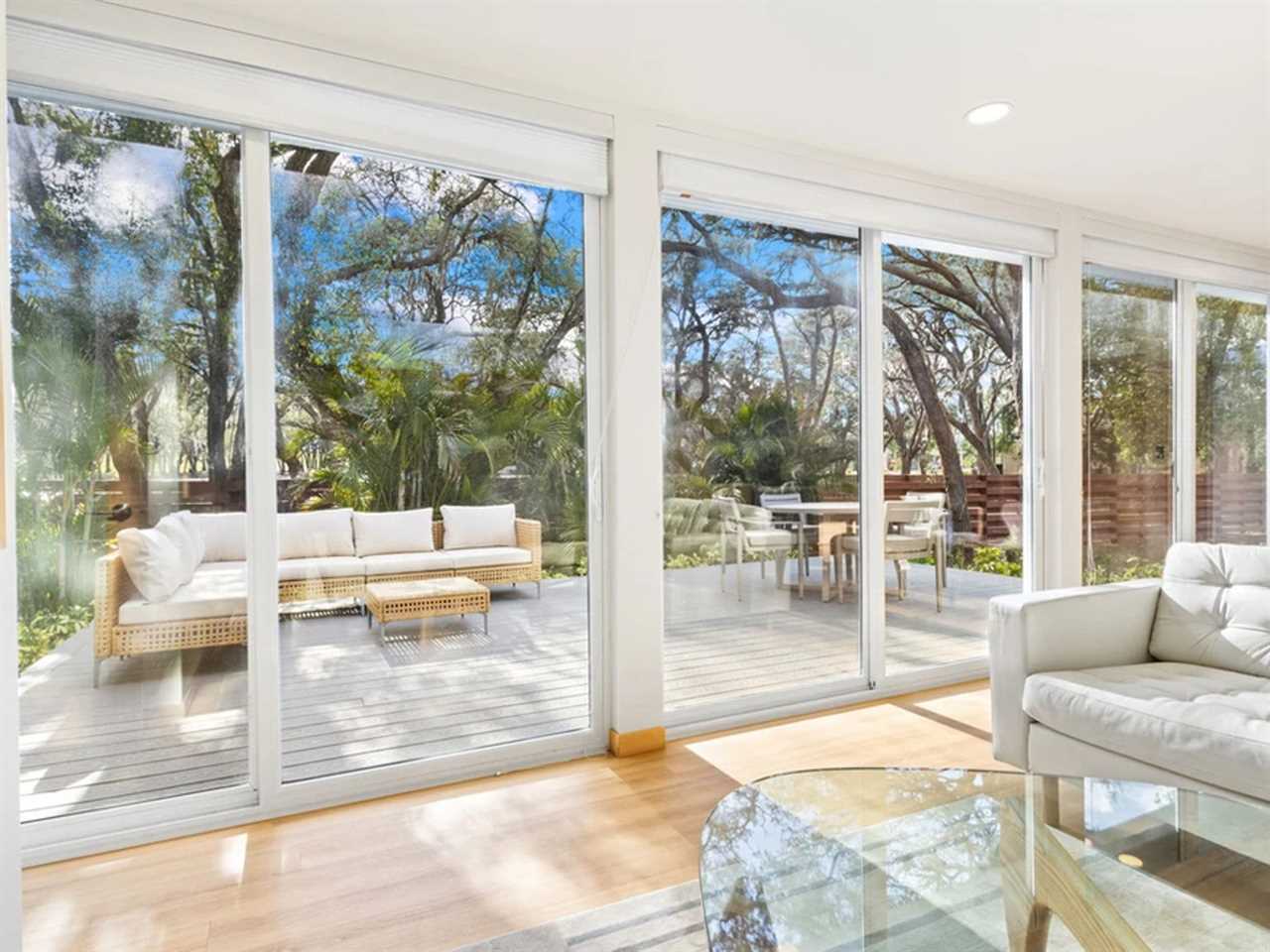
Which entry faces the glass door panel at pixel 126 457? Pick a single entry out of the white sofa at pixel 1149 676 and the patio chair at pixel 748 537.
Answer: the white sofa

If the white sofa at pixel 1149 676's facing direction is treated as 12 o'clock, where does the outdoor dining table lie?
The outdoor dining table is roughly at 4 o'clock from the white sofa.

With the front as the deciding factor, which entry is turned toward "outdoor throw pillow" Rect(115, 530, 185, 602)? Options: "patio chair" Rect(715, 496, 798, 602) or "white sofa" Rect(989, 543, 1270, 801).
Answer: the white sofa

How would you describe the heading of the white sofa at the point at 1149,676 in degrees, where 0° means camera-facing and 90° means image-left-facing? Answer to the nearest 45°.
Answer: approximately 45°

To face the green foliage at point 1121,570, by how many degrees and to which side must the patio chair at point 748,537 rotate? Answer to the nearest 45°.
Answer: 0° — it already faces it

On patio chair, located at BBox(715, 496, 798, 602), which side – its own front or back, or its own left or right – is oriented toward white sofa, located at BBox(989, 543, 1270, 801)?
right

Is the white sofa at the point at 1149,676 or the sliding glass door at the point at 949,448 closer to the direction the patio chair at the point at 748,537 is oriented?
the sliding glass door

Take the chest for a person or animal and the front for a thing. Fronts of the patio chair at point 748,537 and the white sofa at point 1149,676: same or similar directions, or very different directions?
very different directions

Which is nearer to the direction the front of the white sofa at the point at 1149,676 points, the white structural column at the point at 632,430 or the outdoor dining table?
the white structural column

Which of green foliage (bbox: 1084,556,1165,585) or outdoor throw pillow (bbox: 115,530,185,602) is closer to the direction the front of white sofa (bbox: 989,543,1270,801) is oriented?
the outdoor throw pillow

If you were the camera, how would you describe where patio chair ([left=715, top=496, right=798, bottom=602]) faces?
facing away from the viewer and to the right of the viewer

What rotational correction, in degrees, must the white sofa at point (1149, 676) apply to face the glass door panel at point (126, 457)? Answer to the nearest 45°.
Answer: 0° — it already faces it

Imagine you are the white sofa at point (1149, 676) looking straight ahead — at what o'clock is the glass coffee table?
The glass coffee table is roughly at 11 o'clock from the white sofa.
